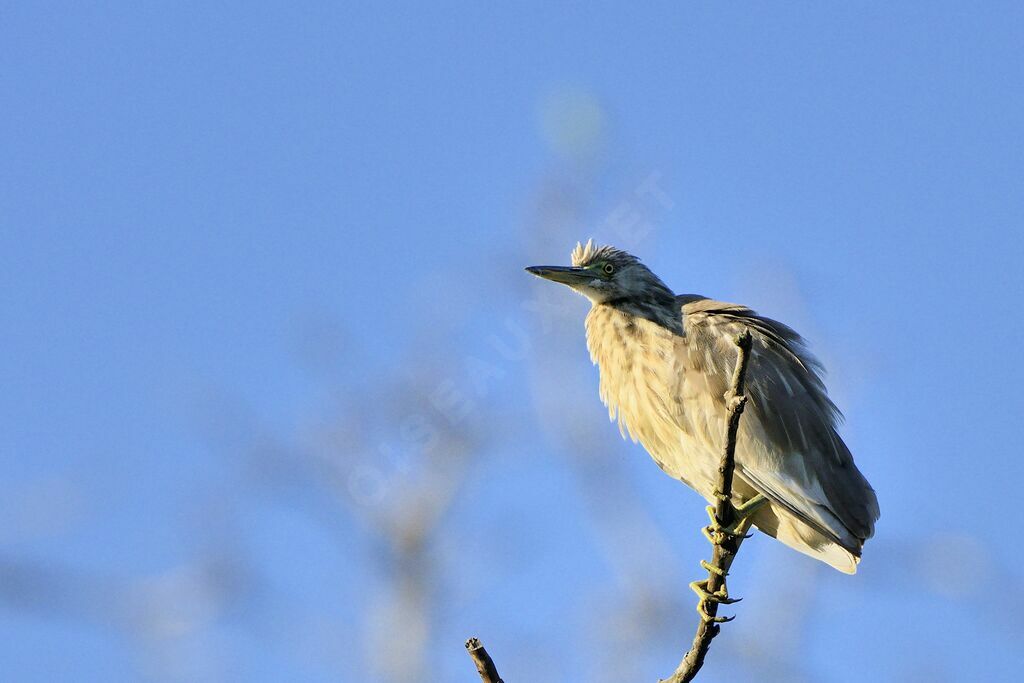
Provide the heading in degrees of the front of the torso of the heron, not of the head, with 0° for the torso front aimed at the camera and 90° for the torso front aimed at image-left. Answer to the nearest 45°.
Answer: approximately 90°
